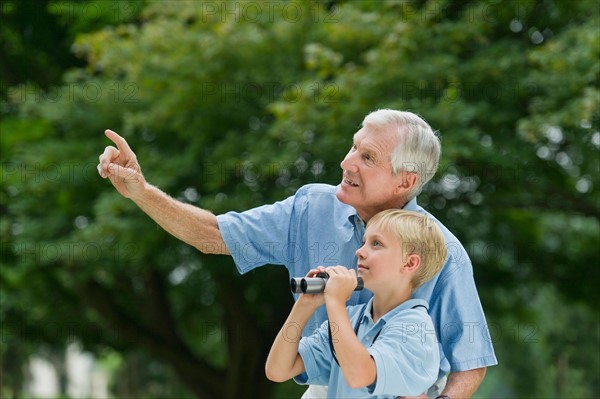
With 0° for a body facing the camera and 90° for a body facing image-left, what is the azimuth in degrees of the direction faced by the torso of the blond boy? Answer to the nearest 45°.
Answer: approximately 45°

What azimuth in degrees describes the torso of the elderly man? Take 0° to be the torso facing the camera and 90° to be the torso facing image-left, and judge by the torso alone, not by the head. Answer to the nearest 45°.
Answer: approximately 45°
